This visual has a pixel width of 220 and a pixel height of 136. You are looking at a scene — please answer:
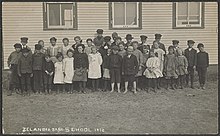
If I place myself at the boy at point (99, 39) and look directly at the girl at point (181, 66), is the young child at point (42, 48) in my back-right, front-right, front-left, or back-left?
back-right

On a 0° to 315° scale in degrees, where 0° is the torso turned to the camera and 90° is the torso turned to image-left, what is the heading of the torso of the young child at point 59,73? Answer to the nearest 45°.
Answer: approximately 0°

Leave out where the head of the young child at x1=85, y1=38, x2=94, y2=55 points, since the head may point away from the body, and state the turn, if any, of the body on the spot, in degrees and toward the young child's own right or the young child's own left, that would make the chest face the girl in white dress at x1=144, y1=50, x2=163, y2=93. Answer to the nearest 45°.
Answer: approximately 90° to the young child's own left

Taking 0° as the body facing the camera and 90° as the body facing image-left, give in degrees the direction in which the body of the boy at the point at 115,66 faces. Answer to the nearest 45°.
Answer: approximately 0°
